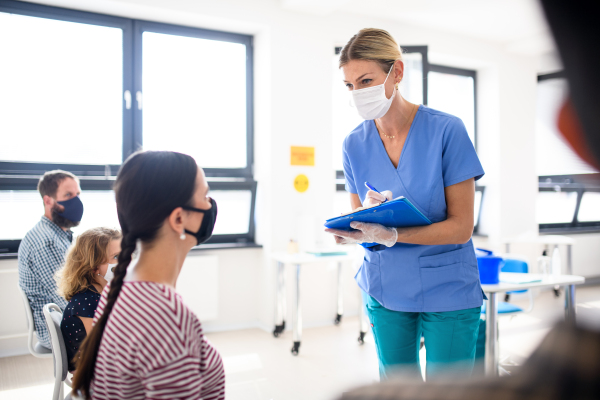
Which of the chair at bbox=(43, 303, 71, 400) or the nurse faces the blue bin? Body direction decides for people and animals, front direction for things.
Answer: the chair

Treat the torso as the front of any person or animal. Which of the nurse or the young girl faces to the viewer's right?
the young girl

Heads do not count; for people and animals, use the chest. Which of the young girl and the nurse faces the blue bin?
the young girl

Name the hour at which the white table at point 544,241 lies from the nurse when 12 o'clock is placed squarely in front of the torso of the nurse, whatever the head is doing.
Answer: The white table is roughly at 5 o'clock from the nurse.

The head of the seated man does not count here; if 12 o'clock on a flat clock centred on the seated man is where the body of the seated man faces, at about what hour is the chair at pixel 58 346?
The chair is roughly at 3 o'clock from the seated man.

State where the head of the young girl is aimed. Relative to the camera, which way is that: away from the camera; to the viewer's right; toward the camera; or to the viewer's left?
to the viewer's right

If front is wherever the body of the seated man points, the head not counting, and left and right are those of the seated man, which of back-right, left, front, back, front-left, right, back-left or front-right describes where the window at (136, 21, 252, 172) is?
front-left

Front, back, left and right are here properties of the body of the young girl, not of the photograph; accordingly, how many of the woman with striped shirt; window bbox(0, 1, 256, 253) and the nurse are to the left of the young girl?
1

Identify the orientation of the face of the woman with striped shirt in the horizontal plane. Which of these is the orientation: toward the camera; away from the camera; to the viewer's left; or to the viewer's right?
to the viewer's right

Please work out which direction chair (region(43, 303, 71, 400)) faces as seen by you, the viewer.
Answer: facing to the right of the viewer

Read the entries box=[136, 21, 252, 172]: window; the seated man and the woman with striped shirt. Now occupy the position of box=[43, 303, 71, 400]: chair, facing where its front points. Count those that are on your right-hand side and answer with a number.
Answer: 1

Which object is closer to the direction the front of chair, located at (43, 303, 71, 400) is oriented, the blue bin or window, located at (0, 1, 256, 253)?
the blue bin

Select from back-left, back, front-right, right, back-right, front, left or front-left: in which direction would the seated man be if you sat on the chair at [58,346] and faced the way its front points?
left

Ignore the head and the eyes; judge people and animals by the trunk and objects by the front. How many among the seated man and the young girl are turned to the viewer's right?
2

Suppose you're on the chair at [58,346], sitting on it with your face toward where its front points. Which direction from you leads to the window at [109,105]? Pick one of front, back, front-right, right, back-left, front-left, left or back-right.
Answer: left

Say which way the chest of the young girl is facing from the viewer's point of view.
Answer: to the viewer's right

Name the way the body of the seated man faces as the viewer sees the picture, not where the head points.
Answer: to the viewer's right
